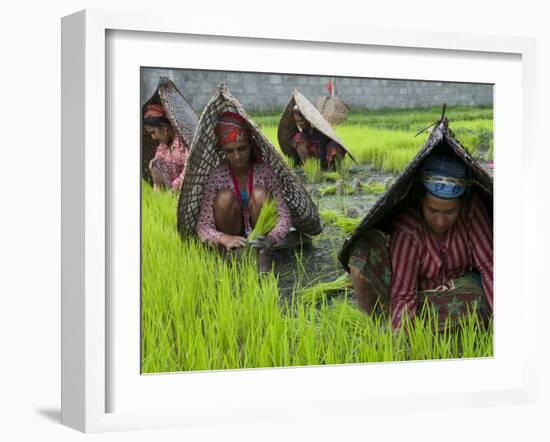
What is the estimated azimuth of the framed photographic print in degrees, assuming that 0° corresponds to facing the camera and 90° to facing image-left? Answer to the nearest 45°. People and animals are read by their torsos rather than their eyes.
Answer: approximately 315°
